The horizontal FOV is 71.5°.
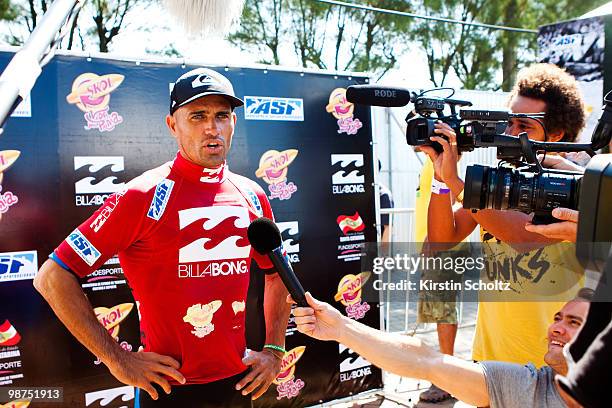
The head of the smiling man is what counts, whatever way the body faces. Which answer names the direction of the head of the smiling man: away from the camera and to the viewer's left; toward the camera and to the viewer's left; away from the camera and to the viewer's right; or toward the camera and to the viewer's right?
toward the camera and to the viewer's left

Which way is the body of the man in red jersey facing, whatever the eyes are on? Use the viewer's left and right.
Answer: facing the viewer and to the right of the viewer

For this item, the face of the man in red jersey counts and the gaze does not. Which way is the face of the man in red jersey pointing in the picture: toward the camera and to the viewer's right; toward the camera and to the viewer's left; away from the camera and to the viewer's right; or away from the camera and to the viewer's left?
toward the camera and to the viewer's right

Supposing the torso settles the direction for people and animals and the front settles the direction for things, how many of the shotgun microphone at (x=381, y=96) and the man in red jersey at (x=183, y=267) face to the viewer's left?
1

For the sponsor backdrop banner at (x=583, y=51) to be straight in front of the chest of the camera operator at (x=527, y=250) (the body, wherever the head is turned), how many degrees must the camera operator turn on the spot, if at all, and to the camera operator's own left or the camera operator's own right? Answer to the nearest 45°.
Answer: approximately 135° to the camera operator's own right

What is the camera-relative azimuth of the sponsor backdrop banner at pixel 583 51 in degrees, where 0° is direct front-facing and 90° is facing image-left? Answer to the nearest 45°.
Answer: approximately 45°

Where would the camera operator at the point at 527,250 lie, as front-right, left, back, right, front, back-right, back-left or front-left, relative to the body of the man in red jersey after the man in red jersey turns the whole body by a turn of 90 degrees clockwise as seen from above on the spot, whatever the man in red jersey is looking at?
back-left

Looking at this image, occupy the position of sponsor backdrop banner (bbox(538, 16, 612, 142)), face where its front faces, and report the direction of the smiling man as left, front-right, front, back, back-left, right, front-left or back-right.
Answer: front-left

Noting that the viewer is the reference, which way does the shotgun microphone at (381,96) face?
facing to the left of the viewer
